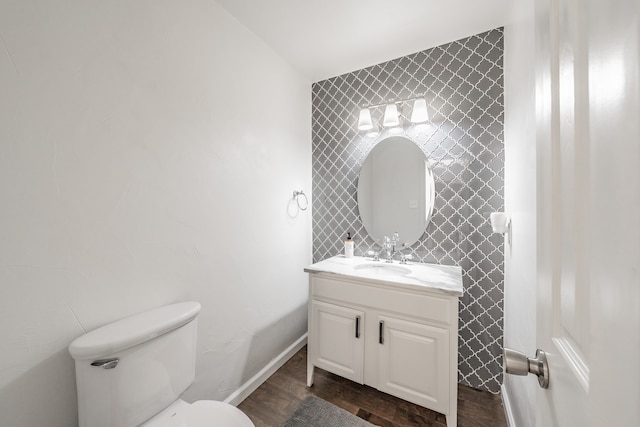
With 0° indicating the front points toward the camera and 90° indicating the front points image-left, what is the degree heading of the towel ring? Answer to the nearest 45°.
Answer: approximately 315°

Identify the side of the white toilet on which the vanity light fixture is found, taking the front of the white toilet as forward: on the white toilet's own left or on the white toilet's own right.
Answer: on the white toilet's own left

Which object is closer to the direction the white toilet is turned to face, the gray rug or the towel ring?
the gray rug

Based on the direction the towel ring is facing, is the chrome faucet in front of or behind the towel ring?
in front

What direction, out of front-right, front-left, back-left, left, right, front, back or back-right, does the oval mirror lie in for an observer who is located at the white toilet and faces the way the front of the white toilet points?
front-left

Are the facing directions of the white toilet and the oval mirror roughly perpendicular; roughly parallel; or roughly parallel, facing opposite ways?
roughly perpendicular

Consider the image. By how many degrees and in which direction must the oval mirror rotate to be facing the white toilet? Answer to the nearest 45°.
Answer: approximately 45° to its right

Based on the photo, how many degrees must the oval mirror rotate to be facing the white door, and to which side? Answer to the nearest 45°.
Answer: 0° — it already faces it
